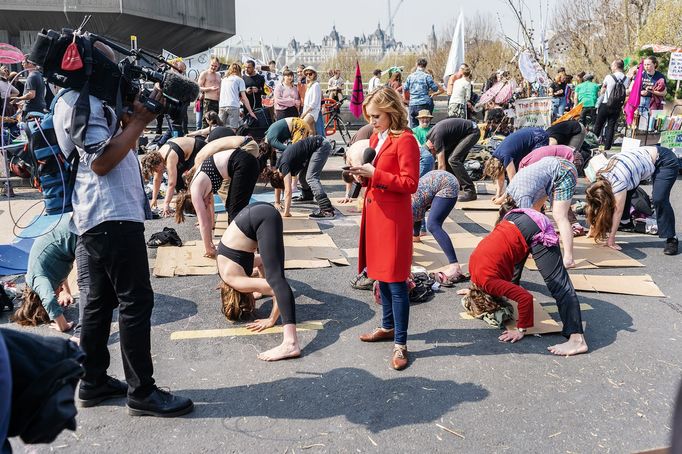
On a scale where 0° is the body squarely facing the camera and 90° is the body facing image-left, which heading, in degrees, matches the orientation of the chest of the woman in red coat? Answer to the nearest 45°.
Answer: approximately 45°

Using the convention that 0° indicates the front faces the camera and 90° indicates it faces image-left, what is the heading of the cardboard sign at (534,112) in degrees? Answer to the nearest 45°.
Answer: approximately 0°

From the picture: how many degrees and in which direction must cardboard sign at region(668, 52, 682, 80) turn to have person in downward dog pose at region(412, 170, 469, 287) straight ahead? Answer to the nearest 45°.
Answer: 0° — it already faces them

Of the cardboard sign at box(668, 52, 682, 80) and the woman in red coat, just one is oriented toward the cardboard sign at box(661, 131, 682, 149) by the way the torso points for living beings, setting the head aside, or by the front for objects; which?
the cardboard sign at box(668, 52, 682, 80)

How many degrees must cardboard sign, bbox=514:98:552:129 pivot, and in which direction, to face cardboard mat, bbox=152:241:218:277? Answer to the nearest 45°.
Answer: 0° — it already faces it

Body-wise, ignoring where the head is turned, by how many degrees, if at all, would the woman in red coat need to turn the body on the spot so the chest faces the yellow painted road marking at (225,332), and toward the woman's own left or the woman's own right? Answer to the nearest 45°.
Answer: approximately 45° to the woman's own right

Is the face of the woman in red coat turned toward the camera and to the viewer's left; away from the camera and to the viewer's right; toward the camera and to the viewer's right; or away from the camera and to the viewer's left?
toward the camera and to the viewer's left

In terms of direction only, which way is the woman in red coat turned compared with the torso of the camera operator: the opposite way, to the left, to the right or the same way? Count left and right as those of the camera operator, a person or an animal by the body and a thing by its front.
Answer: the opposite way

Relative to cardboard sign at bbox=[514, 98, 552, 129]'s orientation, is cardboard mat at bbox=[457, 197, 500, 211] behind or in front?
in front

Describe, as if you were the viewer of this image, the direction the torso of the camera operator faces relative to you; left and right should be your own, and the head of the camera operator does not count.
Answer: facing to the right of the viewer
